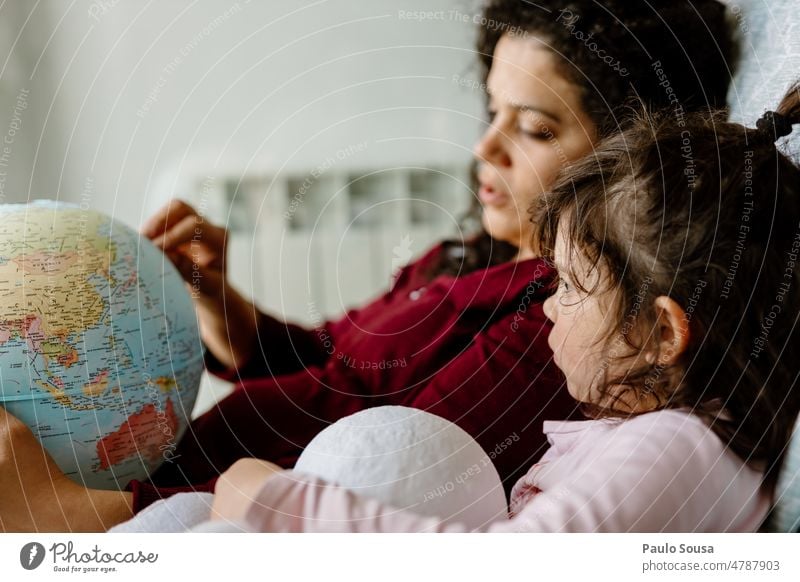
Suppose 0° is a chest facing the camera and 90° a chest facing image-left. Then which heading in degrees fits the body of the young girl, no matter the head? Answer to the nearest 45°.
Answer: approximately 90°

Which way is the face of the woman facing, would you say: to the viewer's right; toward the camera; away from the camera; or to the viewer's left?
to the viewer's left
